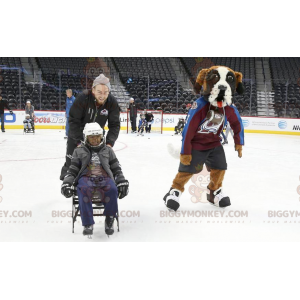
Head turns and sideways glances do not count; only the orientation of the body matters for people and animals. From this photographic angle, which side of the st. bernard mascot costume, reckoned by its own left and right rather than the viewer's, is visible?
front

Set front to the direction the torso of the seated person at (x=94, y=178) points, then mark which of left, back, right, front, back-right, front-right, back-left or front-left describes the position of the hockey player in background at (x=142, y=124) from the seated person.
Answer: back

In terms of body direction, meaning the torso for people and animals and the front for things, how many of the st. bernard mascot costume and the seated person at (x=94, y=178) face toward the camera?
2
